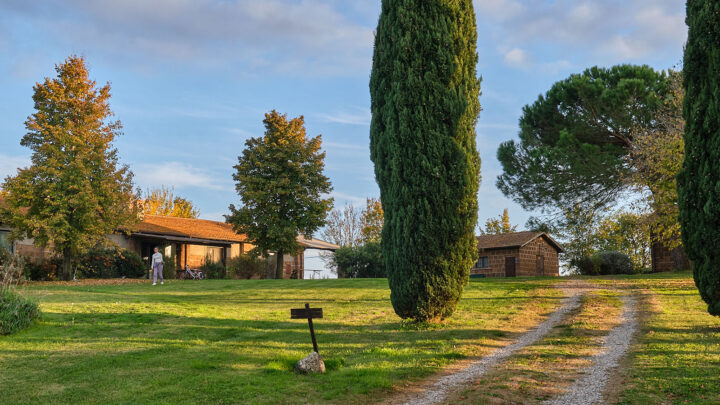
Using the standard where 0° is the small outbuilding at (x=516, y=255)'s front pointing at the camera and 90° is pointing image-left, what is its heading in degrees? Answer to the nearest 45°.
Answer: approximately 45°

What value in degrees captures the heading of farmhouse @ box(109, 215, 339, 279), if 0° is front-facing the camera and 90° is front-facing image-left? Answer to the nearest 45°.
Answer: approximately 0°

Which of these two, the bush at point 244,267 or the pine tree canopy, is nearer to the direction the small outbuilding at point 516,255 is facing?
the bush

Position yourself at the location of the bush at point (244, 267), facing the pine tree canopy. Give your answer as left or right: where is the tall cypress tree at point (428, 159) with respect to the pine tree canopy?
right

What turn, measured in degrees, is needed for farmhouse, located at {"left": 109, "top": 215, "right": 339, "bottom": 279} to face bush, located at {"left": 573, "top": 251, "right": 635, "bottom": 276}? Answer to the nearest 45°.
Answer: approximately 45° to its left

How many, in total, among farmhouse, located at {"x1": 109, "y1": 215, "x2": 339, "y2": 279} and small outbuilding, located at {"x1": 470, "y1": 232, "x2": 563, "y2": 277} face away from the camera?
0

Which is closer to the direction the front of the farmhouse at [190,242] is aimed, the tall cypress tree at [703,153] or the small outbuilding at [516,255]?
the tall cypress tree

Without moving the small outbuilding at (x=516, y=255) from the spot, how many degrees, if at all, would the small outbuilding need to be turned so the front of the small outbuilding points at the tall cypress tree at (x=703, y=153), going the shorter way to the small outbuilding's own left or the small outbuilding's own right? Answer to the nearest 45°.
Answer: approximately 45° to the small outbuilding's own left
